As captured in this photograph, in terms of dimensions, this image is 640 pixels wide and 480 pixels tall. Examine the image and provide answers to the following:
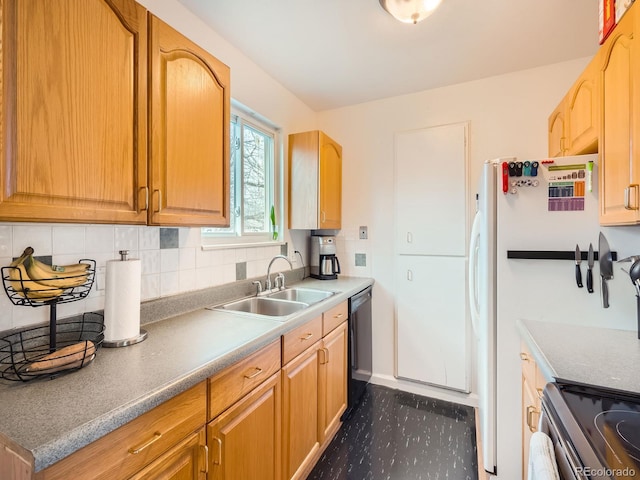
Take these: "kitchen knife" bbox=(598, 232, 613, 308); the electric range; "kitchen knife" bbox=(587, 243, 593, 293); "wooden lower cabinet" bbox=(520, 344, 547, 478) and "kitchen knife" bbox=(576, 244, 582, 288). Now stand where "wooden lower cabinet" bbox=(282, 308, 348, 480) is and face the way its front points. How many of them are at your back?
0

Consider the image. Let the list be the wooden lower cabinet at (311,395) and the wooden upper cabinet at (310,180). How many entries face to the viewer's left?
0

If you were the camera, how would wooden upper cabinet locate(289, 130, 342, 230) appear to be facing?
facing the viewer and to the right of the viewer

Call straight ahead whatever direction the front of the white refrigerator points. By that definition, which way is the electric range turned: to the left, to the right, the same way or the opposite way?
the same way

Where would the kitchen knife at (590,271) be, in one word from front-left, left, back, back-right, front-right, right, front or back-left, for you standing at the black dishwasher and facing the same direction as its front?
front-right

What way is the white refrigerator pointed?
to the viewer's left

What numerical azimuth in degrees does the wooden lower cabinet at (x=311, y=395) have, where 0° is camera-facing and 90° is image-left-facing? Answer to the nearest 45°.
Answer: approximately 315°

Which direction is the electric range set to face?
to the viewer's left

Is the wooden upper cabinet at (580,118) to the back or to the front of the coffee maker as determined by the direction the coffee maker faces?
to the front

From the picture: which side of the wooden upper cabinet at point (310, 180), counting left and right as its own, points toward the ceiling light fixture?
front

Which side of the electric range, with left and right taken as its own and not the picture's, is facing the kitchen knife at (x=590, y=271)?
right

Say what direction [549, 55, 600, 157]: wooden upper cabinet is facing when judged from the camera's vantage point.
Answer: facing to the left of the viewer

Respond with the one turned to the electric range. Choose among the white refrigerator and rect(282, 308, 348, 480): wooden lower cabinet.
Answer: the wooden lower cabinet
